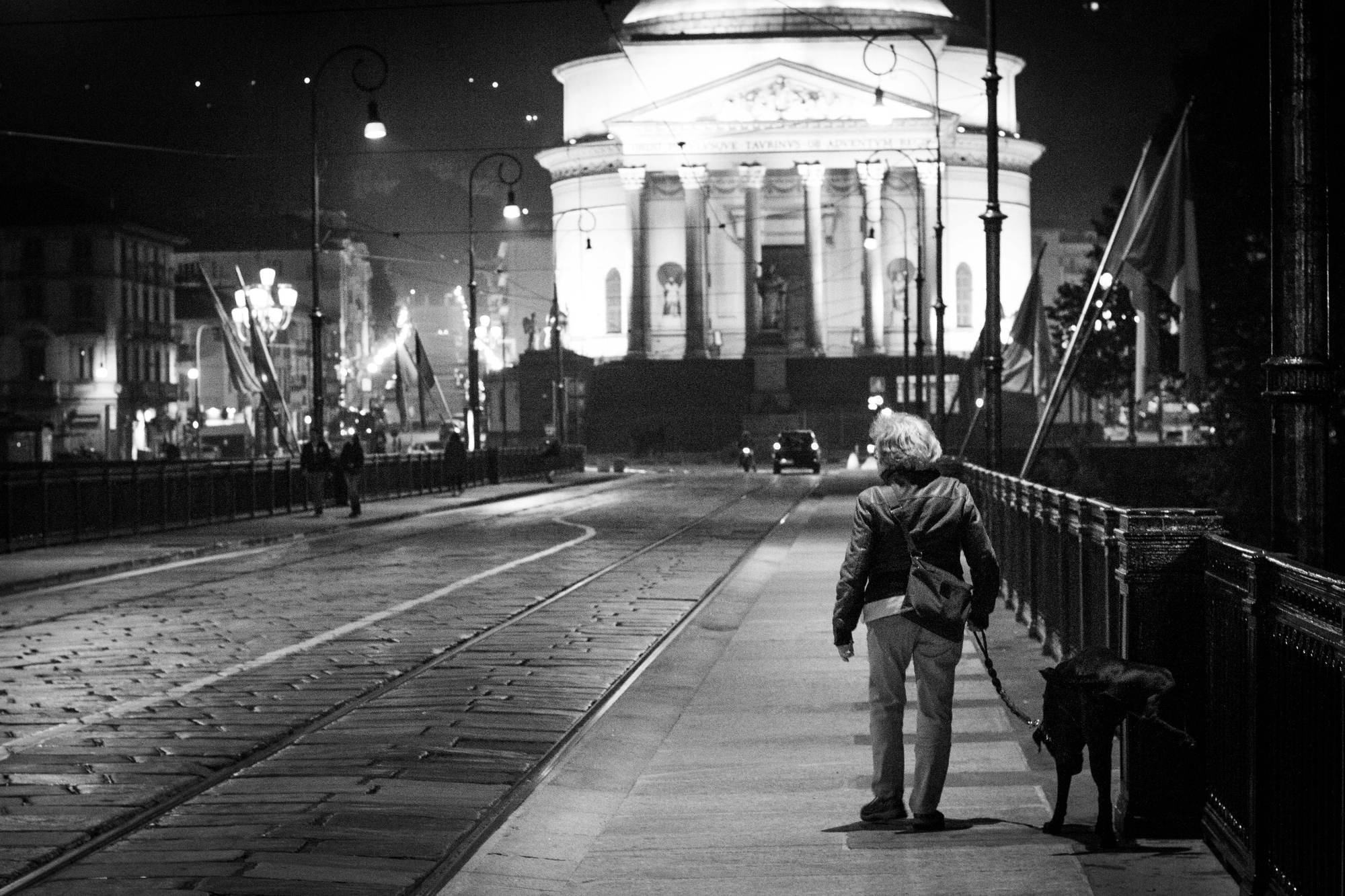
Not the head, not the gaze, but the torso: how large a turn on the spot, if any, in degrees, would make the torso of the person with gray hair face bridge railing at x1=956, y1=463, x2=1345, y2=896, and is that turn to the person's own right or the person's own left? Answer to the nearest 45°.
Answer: approximately 135° to the person's own right

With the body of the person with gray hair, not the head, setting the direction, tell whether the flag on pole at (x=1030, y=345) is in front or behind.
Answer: in front

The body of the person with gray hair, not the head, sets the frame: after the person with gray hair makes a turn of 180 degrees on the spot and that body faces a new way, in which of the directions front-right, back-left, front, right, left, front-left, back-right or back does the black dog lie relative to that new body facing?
front-left

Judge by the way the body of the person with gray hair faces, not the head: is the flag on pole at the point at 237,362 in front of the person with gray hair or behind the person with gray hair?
in front

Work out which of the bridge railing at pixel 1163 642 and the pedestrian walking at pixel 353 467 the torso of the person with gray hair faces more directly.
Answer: the pedestrian walking

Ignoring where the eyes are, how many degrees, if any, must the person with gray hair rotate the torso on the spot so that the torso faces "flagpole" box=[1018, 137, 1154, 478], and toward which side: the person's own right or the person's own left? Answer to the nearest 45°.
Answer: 0° — they already face it

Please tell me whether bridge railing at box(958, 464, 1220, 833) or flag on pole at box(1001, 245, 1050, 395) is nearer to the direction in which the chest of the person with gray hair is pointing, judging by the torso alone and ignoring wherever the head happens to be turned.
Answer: the flag on pole

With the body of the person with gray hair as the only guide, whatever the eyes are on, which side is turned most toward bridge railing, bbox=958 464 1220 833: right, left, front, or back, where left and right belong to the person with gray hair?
right

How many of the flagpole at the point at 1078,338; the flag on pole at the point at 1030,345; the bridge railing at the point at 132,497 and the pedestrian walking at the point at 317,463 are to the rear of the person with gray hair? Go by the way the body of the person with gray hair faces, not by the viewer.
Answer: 0

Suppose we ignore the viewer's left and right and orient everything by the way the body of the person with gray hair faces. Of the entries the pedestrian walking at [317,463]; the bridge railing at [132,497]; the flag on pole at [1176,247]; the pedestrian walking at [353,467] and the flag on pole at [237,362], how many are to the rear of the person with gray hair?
0

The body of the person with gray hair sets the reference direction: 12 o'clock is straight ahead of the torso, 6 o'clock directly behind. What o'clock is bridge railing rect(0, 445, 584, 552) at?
The bridge railing is roughly at 11 o'clock from the person with gray hair.

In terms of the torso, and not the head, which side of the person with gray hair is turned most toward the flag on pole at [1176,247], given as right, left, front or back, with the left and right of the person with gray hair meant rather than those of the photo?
front

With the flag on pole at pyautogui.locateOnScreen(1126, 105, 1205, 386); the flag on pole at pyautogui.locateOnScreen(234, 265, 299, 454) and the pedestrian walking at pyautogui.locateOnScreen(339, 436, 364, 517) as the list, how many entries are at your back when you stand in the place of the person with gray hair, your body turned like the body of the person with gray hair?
0

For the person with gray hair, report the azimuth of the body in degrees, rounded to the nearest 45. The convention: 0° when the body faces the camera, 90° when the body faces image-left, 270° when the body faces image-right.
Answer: approximately 180°

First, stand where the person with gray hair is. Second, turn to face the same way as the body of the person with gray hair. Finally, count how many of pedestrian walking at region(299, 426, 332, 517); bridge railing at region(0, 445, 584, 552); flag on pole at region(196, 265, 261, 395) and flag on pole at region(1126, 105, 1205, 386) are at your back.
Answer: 0
